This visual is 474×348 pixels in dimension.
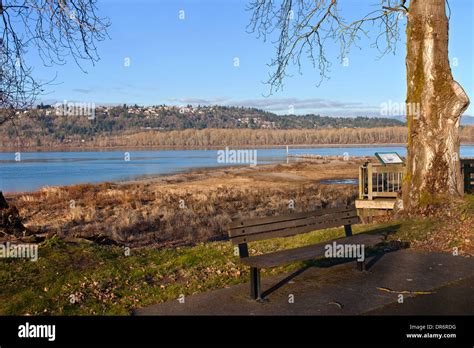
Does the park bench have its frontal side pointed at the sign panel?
no

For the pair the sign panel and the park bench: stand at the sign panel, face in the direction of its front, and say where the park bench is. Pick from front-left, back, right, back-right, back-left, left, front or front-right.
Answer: front

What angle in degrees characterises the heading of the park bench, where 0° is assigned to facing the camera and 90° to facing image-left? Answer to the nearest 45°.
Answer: approximately 315°

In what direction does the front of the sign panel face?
toward the camera
